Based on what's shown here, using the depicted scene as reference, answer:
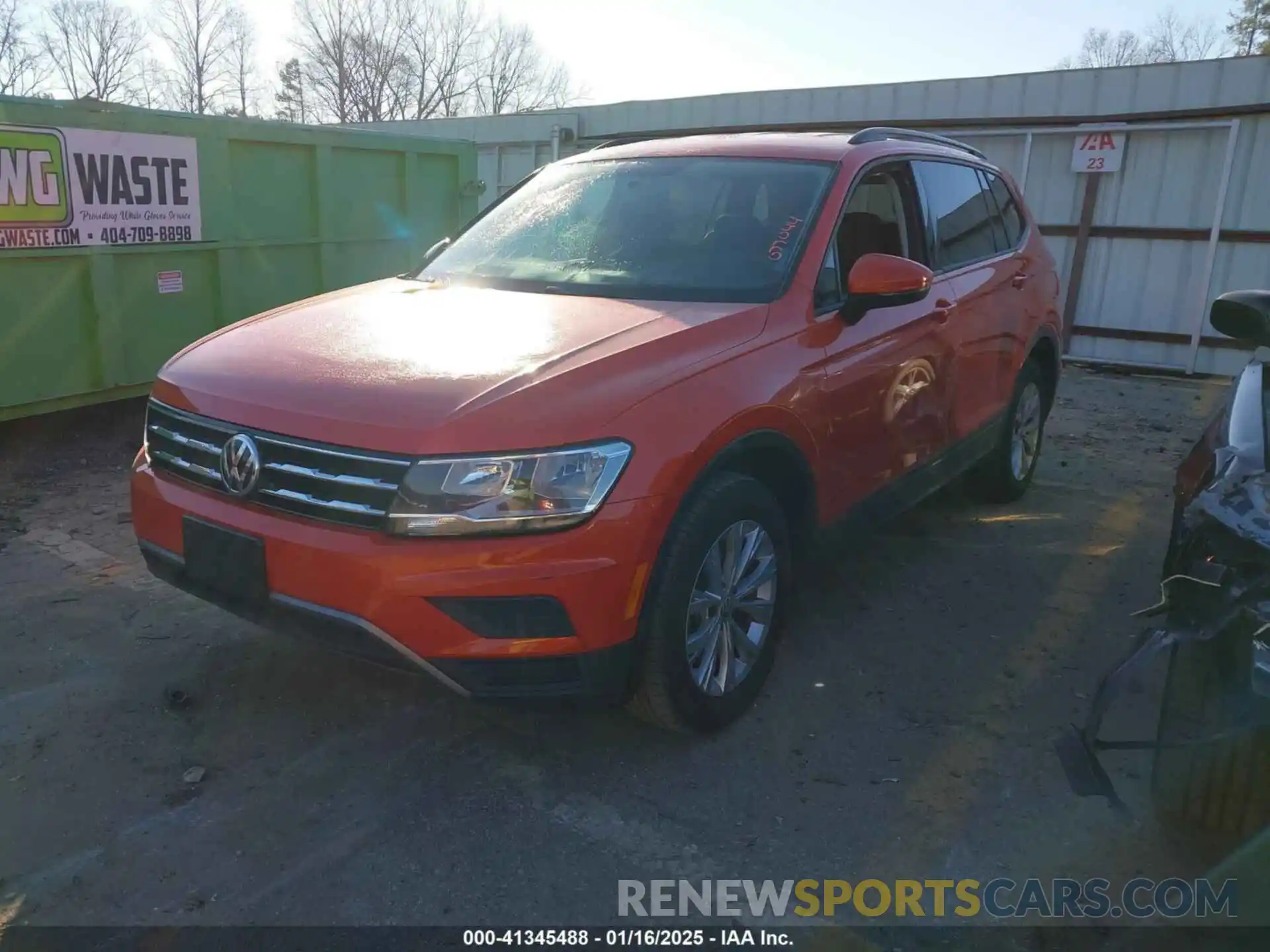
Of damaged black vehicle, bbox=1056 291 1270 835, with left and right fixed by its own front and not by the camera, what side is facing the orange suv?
right

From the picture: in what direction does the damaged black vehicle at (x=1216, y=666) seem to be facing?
toward the camera

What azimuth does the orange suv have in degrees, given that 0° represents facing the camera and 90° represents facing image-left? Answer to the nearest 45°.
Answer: approximately 45°

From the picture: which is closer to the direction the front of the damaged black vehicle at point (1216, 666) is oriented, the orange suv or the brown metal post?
the orange suv

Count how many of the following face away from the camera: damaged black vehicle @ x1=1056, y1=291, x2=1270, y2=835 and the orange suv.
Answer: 0

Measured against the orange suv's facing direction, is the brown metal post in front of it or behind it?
behind

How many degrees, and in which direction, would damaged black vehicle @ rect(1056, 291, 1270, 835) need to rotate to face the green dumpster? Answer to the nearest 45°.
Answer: approximately 90° to its right

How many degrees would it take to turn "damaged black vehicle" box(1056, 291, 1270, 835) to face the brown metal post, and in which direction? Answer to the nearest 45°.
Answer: approximately 180°

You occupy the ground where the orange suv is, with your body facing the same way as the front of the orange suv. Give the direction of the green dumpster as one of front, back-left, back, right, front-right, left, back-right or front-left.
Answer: right

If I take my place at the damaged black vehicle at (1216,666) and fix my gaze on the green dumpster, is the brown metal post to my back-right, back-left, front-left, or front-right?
front-right

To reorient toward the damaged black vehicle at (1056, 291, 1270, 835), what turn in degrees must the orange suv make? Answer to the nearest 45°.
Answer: approximately 90° to its left
